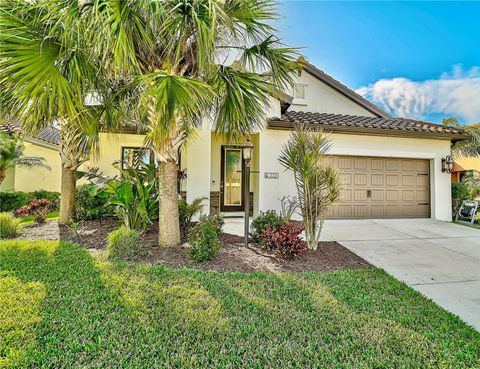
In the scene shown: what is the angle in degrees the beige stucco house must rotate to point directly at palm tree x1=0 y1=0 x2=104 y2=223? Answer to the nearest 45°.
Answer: approximately 45° to its right

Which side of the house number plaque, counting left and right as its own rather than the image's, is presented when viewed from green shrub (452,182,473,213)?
left

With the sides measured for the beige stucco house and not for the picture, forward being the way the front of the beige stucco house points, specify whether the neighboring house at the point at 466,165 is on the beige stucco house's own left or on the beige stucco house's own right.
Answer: on the beige stucco house's own left

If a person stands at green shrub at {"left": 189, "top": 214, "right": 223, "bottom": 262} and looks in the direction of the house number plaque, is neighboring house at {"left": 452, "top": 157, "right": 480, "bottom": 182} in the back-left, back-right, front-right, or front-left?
front-right

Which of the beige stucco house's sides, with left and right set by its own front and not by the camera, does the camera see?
front

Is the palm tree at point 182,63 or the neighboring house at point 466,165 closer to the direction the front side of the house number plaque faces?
the palm tree

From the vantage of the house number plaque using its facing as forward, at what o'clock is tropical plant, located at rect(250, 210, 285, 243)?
The tropical plant is roughly at 12 o'clock from the house number plaque.

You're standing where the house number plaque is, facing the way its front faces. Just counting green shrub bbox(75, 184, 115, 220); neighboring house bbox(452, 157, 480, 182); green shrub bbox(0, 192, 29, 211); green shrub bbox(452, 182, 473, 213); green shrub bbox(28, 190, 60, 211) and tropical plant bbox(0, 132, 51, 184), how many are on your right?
4

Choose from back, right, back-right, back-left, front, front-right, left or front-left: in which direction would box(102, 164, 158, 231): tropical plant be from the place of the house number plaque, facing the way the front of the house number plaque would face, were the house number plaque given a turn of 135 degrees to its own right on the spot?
left

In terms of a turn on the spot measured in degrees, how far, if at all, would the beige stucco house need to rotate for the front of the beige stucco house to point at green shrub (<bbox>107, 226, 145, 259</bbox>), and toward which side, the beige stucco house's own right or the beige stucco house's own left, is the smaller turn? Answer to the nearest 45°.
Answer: approximately 45° to the beige stucco house's own right

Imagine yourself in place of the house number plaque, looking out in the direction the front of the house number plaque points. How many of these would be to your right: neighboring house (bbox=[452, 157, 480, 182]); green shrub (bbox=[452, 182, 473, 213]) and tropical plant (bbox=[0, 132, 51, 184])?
1

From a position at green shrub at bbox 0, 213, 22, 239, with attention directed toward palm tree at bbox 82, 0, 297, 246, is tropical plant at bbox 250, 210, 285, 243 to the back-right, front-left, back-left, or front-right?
front-left

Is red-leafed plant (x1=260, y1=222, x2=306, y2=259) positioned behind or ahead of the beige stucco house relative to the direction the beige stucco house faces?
ahead

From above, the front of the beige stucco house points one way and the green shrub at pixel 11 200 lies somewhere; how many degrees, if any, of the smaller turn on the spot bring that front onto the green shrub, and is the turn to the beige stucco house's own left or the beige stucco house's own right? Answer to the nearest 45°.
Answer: approximately 90° to the beige stucco house's own right
